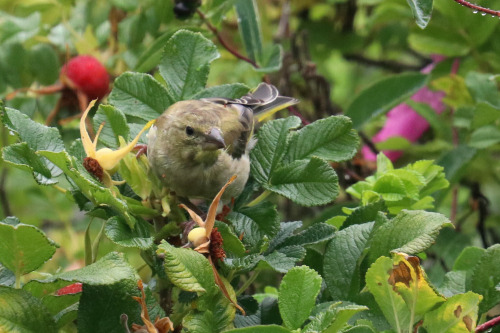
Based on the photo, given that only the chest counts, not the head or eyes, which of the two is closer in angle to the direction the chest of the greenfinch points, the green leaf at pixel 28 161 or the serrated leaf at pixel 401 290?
the green leaf

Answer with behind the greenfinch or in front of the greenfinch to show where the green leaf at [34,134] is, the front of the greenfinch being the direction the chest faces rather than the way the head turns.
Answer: in front

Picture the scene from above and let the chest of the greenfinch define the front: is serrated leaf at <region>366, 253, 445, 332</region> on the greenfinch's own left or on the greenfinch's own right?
on the greenfinch's own left

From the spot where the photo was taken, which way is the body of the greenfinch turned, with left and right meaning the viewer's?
facing the viewer and to the left of the viewer

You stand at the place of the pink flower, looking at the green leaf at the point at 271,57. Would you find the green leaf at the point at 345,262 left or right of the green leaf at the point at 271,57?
left

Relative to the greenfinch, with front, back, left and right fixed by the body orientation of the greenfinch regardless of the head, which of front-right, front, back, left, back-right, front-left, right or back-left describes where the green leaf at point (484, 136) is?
back-left

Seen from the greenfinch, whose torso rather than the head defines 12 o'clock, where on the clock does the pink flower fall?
The pink flower is roughly at 6 o'clock from the greenfinch.
